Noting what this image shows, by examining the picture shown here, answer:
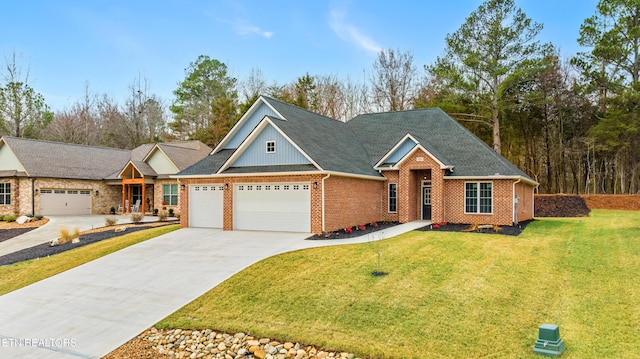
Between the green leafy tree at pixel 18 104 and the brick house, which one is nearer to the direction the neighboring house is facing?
the brick house

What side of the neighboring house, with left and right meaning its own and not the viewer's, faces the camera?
front

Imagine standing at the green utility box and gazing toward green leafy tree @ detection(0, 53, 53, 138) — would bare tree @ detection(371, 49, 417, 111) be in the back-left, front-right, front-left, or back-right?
front-right

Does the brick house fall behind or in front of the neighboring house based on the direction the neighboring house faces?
in front

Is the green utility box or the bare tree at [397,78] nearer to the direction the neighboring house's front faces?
the green utility box

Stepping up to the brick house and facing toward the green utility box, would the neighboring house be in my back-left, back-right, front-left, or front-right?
back-right

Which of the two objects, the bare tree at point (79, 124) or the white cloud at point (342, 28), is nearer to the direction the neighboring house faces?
the white cloud

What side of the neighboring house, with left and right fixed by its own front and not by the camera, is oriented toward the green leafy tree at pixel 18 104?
back

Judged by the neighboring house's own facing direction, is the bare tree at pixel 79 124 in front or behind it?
behind

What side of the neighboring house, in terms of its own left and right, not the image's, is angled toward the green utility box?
front
